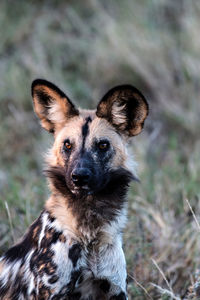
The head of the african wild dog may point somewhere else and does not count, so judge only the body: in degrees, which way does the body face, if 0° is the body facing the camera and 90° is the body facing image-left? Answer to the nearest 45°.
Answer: approximately 315°
